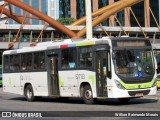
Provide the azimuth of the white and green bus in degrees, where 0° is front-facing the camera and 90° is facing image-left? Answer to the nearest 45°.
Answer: approximately 315°
